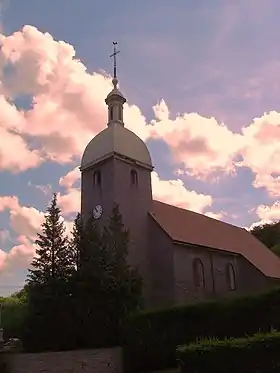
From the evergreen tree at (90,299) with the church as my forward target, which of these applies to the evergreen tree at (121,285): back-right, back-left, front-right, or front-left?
front-right

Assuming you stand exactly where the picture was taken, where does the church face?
facing the viewer and to the left of the viewer

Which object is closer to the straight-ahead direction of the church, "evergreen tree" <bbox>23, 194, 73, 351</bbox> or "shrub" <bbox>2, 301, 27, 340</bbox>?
the evergreen tree

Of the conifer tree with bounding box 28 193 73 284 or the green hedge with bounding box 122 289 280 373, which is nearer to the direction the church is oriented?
the conifer tree

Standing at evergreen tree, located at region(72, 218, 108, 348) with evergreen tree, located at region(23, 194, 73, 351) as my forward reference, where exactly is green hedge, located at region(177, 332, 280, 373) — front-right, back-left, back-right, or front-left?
back-left

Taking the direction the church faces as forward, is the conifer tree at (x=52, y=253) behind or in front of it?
in front

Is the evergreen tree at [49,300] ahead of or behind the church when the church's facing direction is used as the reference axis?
ahead

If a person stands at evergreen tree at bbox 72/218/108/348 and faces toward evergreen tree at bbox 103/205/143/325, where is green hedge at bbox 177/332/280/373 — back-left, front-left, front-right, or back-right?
front-right

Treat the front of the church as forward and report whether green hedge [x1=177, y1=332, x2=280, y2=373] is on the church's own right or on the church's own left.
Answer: on the church's own left

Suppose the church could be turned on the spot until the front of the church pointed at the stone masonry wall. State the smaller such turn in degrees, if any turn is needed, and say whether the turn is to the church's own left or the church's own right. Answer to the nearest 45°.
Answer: approximately 45° to the church's own left

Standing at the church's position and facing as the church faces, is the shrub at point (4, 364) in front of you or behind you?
in front
